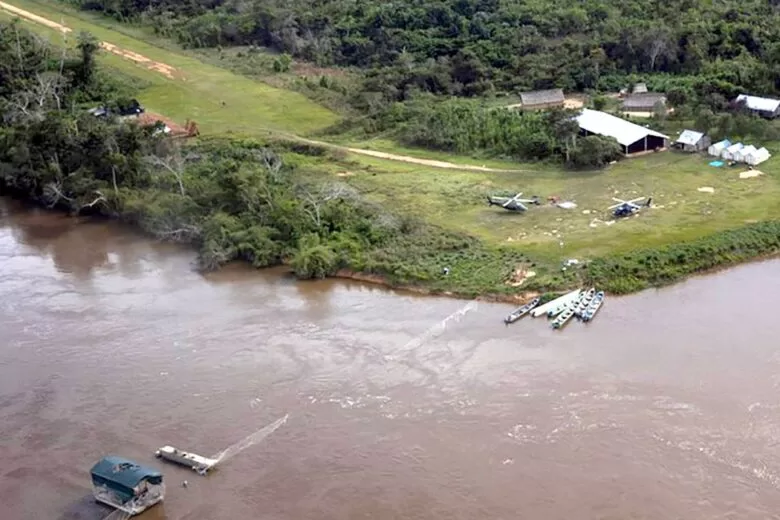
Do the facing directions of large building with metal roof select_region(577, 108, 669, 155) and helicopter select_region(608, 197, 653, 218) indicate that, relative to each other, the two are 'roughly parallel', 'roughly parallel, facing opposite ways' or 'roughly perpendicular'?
roughly perpendicular

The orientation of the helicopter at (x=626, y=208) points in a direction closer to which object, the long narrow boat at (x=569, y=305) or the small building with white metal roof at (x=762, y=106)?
the long narrow boat

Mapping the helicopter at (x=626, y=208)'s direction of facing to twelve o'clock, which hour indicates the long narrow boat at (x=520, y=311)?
The long narrow boat is roughly at 11 o'clock from the helicopter.

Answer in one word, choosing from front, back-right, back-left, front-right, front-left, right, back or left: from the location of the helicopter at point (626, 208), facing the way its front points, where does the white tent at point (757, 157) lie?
back

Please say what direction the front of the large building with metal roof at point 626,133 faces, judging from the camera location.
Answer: facing the viewer and to the right of the viewer

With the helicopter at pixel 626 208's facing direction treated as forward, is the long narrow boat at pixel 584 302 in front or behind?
in front

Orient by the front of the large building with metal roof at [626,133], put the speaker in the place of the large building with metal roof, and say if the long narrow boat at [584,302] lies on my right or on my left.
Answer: on my right

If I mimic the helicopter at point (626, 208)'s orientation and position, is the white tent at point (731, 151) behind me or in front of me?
behind

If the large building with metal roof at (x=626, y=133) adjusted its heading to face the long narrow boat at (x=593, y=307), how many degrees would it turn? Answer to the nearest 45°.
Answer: approximately 45° to its right

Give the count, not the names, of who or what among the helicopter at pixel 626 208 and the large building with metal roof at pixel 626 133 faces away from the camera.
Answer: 0

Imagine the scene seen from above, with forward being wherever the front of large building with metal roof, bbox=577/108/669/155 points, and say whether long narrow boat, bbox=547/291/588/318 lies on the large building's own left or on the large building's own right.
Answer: on the large building's own right

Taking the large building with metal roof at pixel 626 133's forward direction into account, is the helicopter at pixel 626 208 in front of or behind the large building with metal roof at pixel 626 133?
in front

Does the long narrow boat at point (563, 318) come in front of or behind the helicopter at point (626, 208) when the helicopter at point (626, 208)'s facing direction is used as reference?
in front

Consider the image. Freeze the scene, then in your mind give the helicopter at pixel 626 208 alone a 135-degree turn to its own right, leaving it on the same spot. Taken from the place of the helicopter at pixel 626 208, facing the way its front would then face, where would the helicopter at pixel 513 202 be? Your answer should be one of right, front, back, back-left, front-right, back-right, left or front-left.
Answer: left

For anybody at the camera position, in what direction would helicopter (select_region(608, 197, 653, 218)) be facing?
facing the viewer and to the left of the viewer

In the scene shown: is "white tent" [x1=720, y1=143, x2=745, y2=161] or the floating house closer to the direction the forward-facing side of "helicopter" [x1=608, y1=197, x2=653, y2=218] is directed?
the floating house
